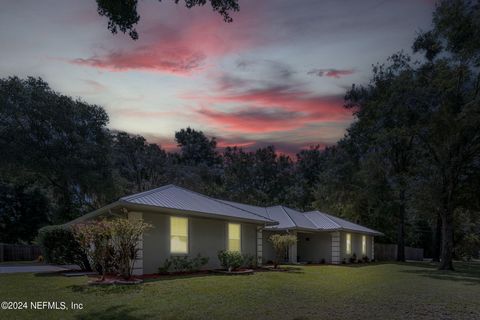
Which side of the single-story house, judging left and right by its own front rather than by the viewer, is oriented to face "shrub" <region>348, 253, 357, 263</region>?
left
